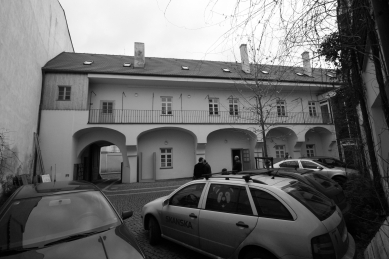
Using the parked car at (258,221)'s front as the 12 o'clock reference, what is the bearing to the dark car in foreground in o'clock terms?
The dark car in foreground is roughly at 10 o'clock from the parked car.

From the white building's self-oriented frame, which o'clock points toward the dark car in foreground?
The dark car in foreground is roughly at 12 o'clock from the white building.

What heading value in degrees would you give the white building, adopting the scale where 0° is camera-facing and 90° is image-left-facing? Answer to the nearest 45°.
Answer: approximately 0°

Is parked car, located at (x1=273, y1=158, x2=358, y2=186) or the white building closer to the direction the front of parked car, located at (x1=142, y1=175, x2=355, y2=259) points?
the white building

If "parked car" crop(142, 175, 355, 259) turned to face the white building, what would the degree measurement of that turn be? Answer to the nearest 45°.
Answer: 0° — it already faces it

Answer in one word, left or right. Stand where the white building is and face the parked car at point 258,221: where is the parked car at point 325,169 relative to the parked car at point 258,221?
left

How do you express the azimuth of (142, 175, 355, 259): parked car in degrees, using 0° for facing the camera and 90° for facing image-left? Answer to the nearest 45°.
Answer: approximately 135°

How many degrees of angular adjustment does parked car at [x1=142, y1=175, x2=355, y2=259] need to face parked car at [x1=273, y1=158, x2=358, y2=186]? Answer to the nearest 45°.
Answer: approximately 90° to its right

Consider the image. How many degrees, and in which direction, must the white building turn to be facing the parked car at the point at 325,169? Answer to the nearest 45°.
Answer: approximately 45° to its left

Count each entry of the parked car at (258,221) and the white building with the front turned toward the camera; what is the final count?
1
